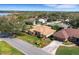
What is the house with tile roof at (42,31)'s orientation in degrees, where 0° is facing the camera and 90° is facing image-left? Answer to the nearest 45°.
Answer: approximately 45°

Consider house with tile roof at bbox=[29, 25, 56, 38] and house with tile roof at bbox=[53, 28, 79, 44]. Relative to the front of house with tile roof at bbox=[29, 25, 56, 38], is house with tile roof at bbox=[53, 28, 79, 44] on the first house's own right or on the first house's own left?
on the first house's own left
